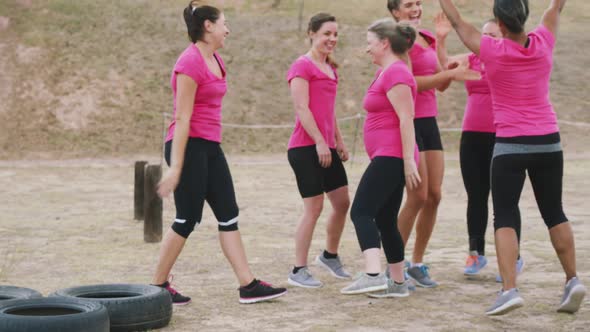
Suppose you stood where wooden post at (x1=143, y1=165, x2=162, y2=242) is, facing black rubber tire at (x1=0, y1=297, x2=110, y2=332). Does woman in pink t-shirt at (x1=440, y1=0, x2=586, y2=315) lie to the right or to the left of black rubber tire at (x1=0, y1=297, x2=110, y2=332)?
left

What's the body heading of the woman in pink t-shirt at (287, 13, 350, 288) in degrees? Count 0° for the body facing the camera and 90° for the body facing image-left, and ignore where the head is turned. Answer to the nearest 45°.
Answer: approximately 315°

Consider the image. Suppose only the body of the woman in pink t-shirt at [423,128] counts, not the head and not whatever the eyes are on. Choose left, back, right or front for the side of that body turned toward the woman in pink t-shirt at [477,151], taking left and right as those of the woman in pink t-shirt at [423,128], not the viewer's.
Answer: left

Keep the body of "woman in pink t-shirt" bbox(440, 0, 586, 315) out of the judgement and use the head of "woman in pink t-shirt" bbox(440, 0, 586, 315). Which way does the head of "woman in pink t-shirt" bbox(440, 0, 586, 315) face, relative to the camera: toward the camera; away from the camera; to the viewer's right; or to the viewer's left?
away from the camera

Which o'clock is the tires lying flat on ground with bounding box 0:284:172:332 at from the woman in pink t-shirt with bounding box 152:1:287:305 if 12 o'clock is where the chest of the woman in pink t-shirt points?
The tires lying flat on ground is roughly at 4 o'clock from the woman in pink t-shirt.

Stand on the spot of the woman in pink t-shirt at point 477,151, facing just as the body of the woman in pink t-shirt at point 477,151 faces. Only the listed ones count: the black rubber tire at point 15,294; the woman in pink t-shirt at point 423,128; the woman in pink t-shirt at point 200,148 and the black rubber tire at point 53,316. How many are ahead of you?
4

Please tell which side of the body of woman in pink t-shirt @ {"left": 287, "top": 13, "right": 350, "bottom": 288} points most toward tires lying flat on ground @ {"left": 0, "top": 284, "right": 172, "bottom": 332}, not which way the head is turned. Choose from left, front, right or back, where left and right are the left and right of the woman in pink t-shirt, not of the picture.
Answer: right
